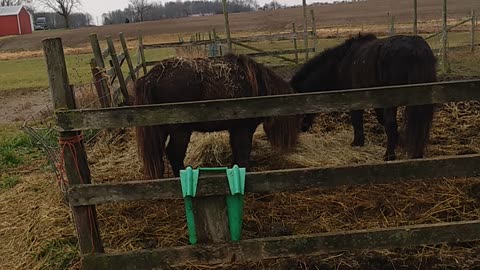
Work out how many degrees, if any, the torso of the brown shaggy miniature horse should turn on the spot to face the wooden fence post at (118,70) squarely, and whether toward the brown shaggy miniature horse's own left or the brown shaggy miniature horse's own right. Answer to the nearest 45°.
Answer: approximately 90° to the brown shaggy miniature horse's own left

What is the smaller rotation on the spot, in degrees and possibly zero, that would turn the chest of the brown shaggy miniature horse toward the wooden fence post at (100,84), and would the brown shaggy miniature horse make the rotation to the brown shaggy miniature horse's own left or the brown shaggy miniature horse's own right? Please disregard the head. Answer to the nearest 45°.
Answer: approximately 135° to the brown shaggy miniature horse's own left

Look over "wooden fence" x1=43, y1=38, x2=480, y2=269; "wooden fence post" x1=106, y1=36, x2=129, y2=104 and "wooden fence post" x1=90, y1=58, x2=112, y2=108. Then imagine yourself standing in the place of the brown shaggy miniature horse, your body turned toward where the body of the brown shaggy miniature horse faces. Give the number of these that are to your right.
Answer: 1

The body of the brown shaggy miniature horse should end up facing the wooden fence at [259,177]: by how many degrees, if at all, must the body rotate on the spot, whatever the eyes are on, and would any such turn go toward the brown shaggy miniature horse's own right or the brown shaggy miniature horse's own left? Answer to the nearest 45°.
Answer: approximately 90° to the brown shaggy miniature horse's own right

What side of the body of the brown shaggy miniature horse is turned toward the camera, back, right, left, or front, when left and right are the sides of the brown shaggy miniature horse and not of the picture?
right

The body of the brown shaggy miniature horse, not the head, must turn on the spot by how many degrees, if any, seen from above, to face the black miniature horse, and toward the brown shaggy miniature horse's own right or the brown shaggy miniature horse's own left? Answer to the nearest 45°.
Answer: approximately 45° to the brown shaggy miniature horse's own left
